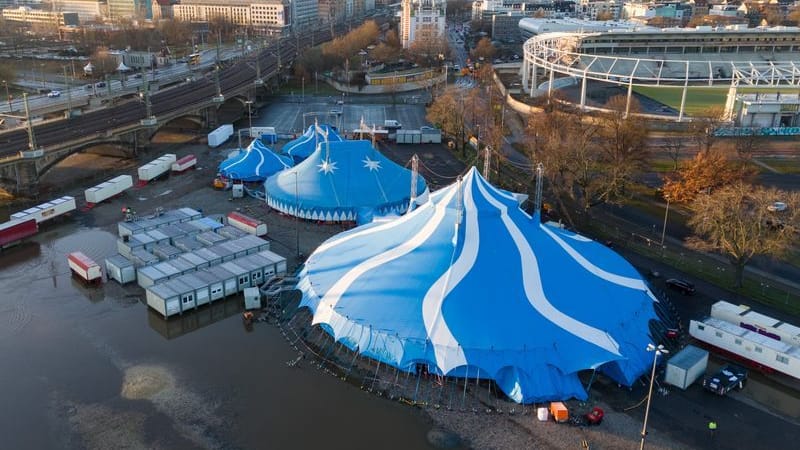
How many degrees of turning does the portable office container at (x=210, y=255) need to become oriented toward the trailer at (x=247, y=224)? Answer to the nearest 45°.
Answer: approximately 135° to its left

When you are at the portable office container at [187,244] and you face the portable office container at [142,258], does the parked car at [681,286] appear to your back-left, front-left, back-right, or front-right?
back-left

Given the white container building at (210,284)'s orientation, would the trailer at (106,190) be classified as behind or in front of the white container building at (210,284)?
behind

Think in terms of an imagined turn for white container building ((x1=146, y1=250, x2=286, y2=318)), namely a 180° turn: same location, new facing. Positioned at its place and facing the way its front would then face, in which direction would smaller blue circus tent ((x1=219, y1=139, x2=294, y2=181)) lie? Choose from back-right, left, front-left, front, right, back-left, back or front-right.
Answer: front-right

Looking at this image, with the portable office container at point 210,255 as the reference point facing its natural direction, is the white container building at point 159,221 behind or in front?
behind

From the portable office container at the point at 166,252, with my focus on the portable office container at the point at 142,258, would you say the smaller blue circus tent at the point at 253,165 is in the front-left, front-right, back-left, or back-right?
back-right
